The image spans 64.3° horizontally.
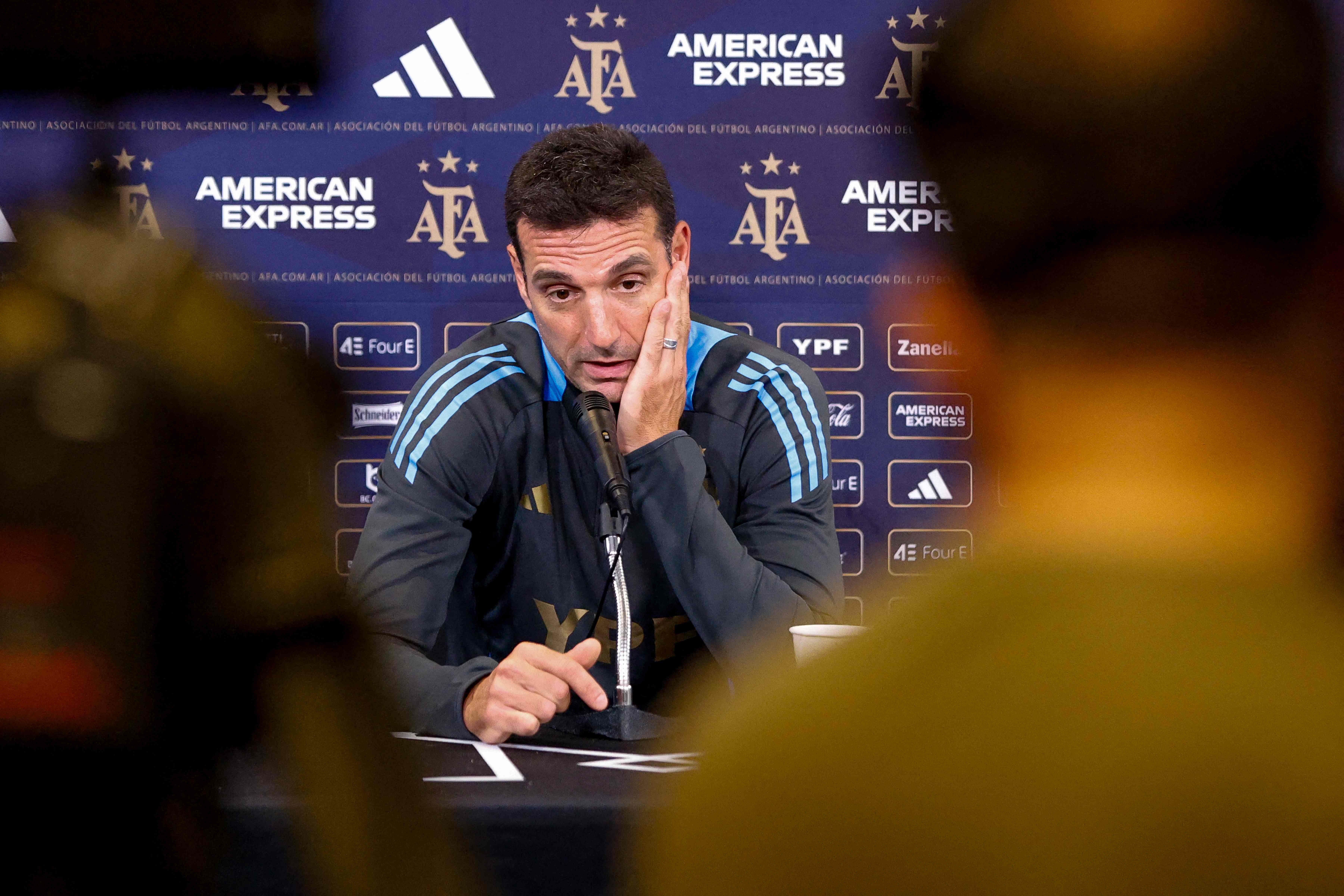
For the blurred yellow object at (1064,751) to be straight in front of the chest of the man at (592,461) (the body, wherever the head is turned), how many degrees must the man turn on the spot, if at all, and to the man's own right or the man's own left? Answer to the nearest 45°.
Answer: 0° — they already face it

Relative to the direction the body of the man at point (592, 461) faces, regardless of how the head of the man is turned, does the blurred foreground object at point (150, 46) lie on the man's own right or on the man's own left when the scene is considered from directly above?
on the man's own right

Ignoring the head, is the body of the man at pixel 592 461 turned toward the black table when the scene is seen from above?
yes

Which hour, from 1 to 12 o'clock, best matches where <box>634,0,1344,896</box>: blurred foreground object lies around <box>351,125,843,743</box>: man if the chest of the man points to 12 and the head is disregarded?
The blurred foreground object is roughly at 12 o'clock from the man.

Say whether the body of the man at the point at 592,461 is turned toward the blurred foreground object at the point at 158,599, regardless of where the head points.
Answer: yes

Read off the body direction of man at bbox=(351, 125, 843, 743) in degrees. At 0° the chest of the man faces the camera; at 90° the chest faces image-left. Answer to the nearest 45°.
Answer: approximately 0°
